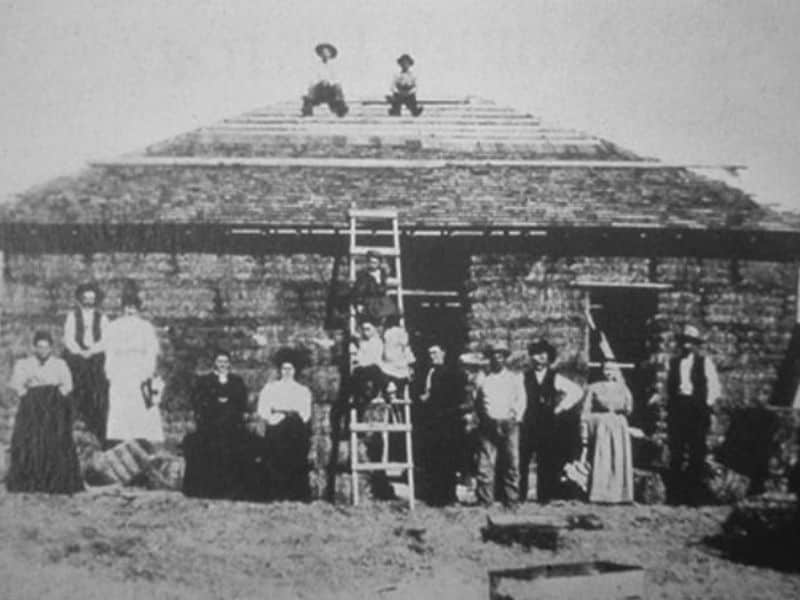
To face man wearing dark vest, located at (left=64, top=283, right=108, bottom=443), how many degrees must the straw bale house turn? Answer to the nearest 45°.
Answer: approximately 90° to its right

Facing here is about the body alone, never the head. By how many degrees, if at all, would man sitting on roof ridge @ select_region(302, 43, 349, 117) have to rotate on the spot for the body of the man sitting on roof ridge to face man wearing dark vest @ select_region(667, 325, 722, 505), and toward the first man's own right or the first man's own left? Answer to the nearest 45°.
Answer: approximately 90° to the first man's own left

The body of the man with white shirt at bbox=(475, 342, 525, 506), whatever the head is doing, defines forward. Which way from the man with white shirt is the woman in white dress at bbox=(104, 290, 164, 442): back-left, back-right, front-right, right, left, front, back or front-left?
right

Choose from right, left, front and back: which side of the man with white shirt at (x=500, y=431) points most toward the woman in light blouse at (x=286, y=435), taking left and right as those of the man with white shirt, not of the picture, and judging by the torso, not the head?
right
